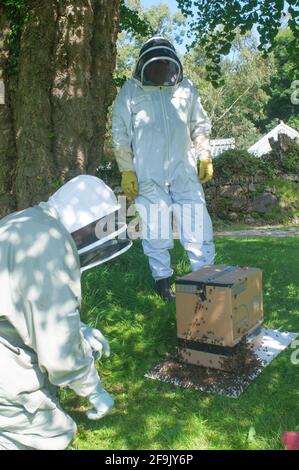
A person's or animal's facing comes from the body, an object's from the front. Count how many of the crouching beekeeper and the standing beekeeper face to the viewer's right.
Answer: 1

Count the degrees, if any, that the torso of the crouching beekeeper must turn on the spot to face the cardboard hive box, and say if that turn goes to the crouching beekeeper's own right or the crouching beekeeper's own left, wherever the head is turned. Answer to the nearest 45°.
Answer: approximately 45° to the crouching beekeeper's own left

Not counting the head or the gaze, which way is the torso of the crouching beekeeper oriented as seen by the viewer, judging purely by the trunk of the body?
to the viewer's right

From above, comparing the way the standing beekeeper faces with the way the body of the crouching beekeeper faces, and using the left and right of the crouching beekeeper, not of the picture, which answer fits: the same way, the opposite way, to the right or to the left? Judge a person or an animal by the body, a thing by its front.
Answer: to the right

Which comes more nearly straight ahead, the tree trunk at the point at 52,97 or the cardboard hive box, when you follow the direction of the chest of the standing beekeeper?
the cardboard hive box

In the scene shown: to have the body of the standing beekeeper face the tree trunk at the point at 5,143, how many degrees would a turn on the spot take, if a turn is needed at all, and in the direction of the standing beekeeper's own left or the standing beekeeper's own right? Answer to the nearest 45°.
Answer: approximately 135° to the standing beekeeper's own right

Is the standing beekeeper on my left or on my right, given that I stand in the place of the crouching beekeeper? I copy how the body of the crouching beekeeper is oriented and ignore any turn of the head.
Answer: on my left

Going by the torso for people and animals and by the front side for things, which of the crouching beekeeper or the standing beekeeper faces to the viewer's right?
the crouching beekeeper
